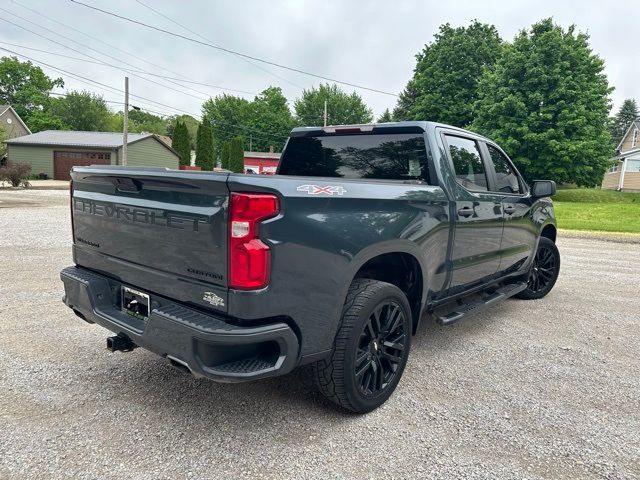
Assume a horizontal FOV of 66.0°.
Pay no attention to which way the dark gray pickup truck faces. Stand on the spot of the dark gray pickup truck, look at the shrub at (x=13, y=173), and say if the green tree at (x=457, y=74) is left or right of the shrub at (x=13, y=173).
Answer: right

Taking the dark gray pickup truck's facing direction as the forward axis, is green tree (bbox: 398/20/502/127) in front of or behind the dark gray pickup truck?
in front

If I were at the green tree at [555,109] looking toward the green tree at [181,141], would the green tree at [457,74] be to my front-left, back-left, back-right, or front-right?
front-right

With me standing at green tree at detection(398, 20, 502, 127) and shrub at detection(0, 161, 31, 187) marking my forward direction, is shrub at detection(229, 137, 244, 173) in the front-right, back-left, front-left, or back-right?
front-right

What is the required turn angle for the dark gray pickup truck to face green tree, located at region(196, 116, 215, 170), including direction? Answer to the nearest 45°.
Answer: approximately 45° to its left

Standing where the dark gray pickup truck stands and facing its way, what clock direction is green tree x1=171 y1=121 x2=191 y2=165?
The green tree is roughly at 10 o'clock from the dark gray pickup truck.

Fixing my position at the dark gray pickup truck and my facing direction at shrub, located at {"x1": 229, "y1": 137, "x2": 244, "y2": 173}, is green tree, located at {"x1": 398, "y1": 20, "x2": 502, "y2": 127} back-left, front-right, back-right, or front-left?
front-right

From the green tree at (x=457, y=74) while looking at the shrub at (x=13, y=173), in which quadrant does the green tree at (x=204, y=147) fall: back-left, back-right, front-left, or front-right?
front-right

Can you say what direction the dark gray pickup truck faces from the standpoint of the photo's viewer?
facing away from the viewer and to the right of the viewer

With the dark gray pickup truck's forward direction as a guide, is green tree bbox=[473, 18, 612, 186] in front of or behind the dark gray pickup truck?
in front

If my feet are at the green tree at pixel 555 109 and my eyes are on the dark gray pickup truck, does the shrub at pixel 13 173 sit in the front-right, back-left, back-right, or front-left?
front-right

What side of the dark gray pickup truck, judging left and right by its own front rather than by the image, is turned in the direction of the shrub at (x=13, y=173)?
left

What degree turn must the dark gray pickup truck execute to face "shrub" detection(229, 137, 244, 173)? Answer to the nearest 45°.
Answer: approximately 45° to its left
